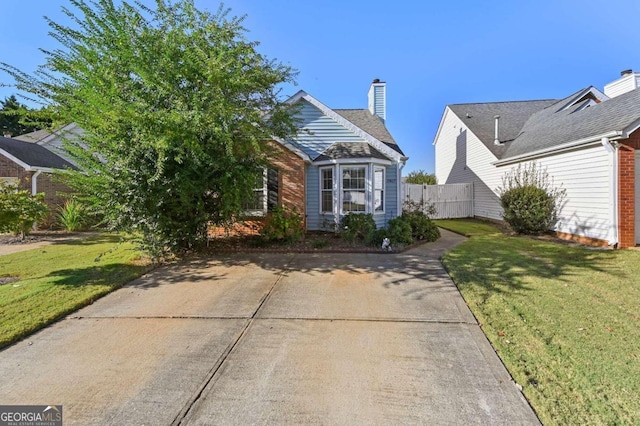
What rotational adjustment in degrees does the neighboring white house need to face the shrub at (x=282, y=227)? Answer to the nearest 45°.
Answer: approximately 90° to its right

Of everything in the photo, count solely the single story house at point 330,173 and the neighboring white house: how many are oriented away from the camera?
0

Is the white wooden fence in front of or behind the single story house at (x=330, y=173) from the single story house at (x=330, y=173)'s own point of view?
behind

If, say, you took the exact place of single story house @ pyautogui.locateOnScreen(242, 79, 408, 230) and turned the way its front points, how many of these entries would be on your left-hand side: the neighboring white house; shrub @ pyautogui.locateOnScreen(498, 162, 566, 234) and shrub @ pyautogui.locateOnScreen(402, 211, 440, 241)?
3

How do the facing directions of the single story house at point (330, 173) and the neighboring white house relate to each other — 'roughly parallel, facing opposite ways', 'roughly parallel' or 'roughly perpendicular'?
roughly parallel

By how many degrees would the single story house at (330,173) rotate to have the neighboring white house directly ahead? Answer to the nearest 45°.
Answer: approximately 90° to its left

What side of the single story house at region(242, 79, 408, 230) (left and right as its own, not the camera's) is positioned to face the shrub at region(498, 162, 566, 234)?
left

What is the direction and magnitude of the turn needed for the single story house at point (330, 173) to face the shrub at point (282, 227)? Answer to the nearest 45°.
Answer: approximately 45° to its right

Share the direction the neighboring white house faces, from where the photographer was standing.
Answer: facing the viewer and to the right of the viewer

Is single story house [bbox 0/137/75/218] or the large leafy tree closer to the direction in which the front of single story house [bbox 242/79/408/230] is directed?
the large leafy tree

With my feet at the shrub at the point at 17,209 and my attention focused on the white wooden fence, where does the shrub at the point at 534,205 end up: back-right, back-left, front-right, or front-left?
front-right

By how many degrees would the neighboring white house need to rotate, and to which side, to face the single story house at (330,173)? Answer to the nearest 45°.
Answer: approximately 90° to its right

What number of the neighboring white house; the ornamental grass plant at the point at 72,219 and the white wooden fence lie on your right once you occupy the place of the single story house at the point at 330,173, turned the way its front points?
1

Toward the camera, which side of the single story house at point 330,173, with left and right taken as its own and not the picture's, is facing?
front

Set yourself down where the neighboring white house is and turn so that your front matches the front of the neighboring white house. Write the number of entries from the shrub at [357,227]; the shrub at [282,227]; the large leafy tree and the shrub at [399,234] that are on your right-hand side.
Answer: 4
